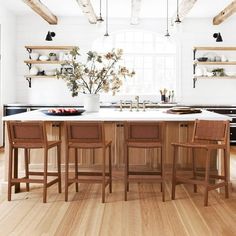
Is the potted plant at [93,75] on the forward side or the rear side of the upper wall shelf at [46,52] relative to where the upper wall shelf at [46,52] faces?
on the forward side

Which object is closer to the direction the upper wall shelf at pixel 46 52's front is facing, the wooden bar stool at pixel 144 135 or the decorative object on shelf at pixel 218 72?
the wooden bar stool

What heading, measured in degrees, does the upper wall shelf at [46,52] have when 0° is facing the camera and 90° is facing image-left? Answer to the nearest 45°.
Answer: approximately 0°

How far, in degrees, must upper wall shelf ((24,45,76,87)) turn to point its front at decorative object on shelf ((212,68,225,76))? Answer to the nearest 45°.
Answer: approximately 90° to its left

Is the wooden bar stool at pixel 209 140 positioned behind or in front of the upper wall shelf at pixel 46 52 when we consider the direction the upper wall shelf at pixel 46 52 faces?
in front
